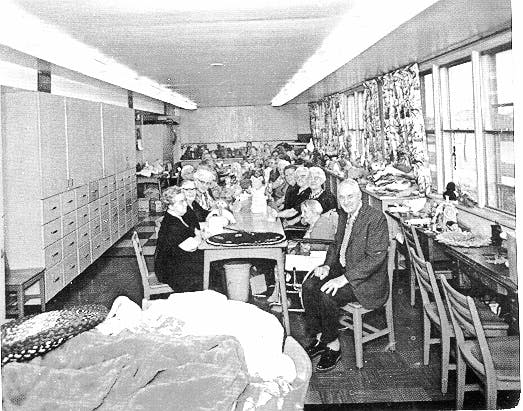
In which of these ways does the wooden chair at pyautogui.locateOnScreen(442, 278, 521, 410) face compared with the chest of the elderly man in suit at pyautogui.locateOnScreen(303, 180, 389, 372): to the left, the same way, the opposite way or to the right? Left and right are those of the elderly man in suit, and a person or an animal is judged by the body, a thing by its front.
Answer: the opposite way

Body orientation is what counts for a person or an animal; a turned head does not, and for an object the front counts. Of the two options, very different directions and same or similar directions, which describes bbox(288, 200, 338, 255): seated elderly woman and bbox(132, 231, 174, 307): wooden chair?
very different directions

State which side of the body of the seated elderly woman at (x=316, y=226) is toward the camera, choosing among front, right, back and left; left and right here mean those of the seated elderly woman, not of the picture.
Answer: left

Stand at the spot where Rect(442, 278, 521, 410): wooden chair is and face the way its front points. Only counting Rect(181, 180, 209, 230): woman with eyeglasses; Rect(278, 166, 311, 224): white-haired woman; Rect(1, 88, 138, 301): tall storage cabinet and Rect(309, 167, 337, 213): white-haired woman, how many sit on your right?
0

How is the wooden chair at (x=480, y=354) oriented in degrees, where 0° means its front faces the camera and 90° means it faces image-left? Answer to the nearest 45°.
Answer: approximately 225°

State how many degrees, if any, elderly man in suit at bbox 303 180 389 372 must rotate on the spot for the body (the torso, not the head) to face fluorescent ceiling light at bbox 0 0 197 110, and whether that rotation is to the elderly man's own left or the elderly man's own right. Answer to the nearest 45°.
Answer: approximately 45° to the elderly man's own right

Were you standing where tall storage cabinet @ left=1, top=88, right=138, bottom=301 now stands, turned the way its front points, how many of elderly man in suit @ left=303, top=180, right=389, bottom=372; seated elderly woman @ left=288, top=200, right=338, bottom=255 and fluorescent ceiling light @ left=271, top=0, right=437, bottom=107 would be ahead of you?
3

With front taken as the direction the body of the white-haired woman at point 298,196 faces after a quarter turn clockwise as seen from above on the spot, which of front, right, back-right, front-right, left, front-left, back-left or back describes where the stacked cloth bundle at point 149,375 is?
back-left

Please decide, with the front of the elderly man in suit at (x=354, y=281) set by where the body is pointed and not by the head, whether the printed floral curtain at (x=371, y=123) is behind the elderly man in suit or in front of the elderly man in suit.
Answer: behind

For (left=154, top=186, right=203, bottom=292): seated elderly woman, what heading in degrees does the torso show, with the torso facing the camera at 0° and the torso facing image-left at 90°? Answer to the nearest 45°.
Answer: approximately 270°

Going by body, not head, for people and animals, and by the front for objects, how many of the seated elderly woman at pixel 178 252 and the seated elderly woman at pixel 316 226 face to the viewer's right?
1

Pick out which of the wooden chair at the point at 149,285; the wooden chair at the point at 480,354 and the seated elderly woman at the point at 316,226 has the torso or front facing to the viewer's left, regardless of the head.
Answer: the seated elderly woman

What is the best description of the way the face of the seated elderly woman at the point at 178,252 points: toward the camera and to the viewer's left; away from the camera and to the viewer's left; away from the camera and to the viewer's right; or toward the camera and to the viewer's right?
toward the camera and to the viewer's right

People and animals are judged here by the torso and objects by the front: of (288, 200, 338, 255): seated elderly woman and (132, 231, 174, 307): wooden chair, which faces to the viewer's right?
the wooden chair

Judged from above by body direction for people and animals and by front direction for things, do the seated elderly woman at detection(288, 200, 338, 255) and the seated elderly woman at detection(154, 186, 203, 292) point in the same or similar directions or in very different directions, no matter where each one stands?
very different directions

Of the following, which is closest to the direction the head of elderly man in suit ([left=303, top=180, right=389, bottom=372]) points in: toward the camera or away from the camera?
toward the camera

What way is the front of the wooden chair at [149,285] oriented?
to the viewer's right
